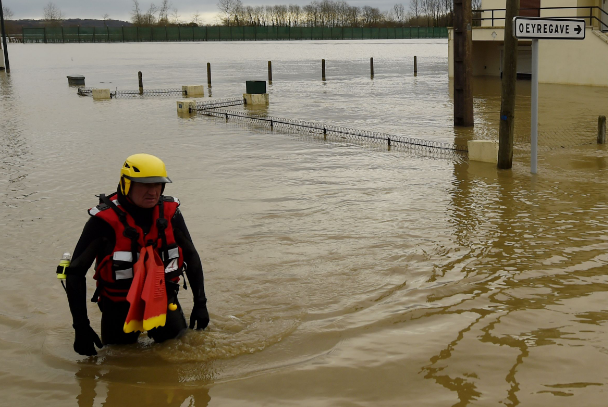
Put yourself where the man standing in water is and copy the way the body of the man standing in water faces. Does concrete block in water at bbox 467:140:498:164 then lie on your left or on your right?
on your left

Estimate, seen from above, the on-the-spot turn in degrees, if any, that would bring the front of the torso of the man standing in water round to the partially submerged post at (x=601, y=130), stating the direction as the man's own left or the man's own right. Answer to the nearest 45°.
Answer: approximately 90° to the man's own left

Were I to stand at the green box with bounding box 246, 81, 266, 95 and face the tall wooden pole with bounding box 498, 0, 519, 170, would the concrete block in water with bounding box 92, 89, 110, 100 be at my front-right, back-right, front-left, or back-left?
back-right

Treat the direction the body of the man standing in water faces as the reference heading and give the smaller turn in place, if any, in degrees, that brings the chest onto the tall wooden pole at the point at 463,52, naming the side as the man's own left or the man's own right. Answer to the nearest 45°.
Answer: approximately 90° to the man's own left

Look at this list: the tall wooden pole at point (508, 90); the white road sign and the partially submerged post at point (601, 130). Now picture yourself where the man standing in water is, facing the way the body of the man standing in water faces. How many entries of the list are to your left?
3

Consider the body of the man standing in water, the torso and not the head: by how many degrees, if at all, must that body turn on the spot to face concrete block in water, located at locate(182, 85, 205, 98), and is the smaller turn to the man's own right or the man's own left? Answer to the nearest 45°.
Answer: approximately 135° to the man's own left

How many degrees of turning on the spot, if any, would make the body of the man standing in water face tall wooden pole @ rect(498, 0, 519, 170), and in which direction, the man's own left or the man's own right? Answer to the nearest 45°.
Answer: approximately 90° to the man's own left

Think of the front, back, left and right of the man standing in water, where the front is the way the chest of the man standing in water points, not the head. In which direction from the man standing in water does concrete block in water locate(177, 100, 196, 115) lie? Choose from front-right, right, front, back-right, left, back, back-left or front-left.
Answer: back-left

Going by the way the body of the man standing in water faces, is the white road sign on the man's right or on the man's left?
on the man's left

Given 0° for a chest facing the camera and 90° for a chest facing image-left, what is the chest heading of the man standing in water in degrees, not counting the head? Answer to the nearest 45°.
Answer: approximately 315°

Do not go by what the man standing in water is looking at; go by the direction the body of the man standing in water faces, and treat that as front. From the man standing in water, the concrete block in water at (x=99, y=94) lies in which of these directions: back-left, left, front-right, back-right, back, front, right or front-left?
back-left
